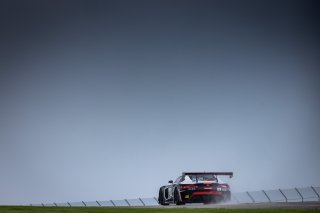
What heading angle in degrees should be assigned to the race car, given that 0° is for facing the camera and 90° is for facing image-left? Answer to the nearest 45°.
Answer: approximately 135°
